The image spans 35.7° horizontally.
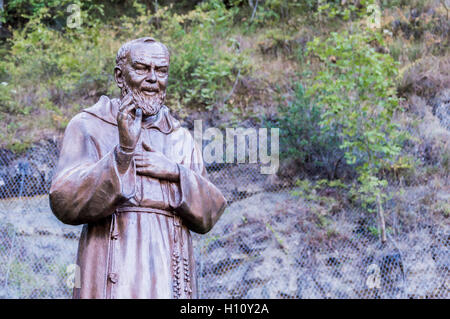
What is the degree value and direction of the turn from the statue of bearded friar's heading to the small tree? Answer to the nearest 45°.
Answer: approximately 90° to its left

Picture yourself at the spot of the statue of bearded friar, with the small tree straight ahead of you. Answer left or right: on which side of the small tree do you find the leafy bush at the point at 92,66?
left

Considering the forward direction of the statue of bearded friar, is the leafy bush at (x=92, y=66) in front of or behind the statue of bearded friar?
behind

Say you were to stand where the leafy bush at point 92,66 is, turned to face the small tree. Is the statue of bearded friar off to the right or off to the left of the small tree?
right

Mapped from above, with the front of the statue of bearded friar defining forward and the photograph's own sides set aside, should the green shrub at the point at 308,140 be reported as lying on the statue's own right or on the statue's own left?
on the statue's own left

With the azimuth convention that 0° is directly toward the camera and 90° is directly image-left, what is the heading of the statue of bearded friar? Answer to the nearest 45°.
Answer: approximately 315°
